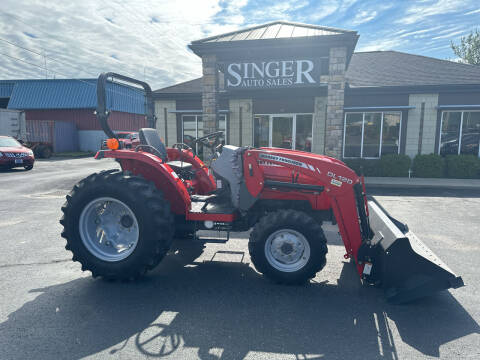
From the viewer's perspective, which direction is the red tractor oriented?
to the viewer's right

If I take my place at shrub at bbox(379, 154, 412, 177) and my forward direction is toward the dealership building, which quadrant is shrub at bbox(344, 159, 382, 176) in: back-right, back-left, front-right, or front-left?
front-left

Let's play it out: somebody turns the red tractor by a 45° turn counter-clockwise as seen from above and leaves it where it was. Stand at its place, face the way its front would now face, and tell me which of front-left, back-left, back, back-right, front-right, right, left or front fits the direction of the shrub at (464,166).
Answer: front

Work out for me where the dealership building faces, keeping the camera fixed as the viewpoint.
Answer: facing the viewer

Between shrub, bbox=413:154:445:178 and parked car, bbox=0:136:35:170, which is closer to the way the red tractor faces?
the shrub

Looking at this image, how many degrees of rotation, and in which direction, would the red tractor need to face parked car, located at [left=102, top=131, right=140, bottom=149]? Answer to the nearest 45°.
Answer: approximately 135° to its left

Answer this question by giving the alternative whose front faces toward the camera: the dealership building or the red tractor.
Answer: the dealership building

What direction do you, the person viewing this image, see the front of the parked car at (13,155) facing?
facing the viewer and to the right of the viewer

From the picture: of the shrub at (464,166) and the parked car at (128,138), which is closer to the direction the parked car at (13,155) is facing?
the shrub

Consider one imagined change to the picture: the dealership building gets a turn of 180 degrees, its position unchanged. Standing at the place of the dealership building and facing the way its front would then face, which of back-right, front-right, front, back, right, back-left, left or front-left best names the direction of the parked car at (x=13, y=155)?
left

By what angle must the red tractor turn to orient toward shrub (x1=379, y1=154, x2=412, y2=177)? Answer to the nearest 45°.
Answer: approximately 45° to its left

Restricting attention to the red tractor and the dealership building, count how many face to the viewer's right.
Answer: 1
